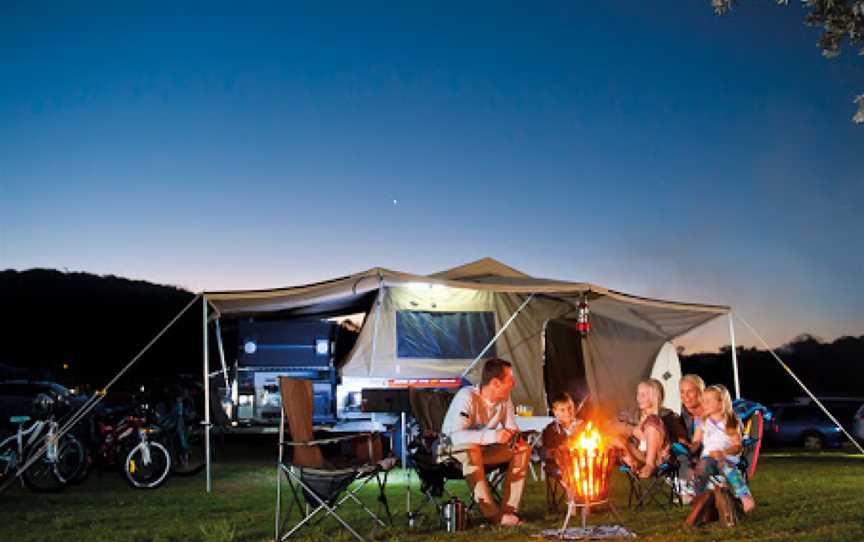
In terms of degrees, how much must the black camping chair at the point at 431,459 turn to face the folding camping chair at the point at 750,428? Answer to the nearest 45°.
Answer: approximately 45° to its left

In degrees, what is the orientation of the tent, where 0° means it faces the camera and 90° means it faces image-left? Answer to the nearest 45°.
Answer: approximately 0°

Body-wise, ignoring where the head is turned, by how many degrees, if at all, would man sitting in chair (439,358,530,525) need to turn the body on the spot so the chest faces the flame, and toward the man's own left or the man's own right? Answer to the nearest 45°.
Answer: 0° — they already face it

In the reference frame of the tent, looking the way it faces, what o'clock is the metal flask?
The metal flask is roughly at 12 o'clock from the tent.

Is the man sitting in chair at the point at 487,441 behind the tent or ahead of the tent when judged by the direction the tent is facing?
ahead

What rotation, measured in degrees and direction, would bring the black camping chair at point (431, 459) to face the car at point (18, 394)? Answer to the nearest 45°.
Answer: approximately 180°

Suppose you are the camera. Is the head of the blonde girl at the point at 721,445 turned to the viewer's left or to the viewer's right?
to the viewer's left

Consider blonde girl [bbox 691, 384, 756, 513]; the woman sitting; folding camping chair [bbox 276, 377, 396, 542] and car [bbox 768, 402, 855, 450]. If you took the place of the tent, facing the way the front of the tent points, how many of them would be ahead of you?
3

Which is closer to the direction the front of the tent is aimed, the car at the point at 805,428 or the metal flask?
the metal flask

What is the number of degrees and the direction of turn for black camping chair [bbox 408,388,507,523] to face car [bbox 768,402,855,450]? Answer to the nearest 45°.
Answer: approximately 90° to its left

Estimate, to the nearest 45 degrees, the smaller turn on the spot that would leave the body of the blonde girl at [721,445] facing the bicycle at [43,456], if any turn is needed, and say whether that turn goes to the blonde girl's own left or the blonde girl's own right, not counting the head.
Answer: approximately 45° to the blonde girl's own right

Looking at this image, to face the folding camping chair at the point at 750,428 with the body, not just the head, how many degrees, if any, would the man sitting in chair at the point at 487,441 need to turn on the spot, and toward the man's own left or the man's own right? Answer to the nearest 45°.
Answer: approximately 45° to the man's own left
